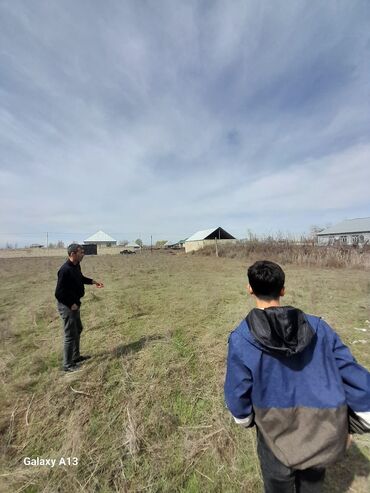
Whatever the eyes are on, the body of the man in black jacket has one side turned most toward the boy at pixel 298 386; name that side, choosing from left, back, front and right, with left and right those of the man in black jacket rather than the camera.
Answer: right

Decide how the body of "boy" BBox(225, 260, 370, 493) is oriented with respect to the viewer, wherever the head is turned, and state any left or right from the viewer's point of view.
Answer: facing away from the viewer

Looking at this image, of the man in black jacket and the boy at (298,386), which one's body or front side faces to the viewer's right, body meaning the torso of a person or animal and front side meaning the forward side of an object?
the man in black jacket

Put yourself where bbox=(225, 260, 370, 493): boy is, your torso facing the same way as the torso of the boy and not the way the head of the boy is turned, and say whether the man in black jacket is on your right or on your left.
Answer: on your left

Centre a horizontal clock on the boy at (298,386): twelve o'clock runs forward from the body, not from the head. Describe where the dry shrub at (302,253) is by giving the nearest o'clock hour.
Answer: The dry shrub is roughly at 12 o'clock from the boy.

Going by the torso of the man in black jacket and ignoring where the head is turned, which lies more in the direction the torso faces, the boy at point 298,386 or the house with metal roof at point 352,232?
the house with metal roof

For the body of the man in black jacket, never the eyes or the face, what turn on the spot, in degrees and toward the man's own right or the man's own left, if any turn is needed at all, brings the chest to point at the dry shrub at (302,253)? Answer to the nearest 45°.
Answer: approximately 45° to the man's own left

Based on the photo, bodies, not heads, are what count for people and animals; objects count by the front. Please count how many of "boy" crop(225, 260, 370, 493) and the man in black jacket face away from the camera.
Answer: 1

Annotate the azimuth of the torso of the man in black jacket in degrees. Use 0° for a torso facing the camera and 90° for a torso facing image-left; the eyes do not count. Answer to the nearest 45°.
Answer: approximately 270°

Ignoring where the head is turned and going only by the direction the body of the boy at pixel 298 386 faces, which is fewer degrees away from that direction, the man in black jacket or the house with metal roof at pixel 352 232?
the house with metal roof
